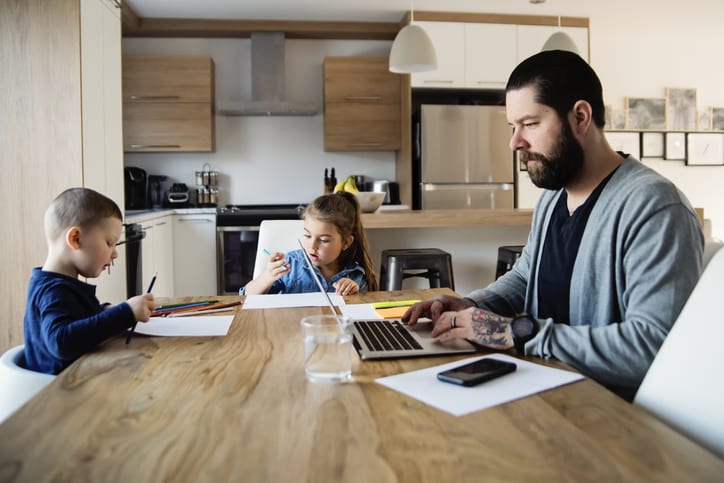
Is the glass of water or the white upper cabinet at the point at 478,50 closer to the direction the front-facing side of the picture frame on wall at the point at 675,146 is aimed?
the glass of water

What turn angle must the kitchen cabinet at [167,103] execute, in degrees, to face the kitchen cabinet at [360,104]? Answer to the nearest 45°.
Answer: approximately 90° to its left

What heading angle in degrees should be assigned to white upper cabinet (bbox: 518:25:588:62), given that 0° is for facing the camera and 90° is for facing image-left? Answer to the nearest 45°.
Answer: approximately 0°

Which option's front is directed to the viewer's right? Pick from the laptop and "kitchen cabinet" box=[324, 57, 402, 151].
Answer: the laptop

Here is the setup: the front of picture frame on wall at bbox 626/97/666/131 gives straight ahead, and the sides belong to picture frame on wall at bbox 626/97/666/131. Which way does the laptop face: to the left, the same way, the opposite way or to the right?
to the left

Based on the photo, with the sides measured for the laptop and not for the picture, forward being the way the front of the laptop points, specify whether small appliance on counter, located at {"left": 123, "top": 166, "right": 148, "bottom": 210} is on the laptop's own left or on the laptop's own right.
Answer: on the laptop's own left

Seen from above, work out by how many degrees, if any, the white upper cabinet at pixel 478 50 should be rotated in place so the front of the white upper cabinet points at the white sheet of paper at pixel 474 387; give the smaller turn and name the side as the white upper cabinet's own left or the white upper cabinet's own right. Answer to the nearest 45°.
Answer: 0° — it already faces it

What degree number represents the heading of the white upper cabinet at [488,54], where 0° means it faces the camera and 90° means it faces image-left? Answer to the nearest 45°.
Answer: approximately 0°
